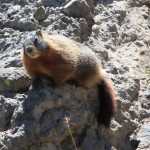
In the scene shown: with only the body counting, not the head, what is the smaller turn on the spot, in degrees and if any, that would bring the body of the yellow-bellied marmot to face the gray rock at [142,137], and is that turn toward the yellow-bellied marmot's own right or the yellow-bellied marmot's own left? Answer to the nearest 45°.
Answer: approximately 135° to the yellow-bellied marmot's own left

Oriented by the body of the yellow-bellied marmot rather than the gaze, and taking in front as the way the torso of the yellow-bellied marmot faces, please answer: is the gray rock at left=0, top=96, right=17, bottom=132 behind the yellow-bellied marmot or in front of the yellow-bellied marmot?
in front

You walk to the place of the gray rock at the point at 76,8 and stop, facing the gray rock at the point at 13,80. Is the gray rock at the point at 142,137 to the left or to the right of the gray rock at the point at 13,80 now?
left

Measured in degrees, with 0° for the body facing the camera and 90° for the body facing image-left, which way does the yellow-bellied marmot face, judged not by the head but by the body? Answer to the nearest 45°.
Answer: approximately 90°

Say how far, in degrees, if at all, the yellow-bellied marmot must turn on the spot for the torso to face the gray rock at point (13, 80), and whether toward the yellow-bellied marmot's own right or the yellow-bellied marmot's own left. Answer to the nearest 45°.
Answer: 0° — it already faces it

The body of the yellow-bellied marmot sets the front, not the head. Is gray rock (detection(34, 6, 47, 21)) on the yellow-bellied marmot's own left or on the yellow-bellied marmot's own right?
on the yellow-bellied marmot's own right

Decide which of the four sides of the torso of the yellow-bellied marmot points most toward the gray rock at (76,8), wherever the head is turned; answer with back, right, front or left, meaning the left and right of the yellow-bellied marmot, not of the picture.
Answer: right

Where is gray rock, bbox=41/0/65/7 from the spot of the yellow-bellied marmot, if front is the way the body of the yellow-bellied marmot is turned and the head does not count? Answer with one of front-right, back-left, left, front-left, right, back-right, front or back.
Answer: right
